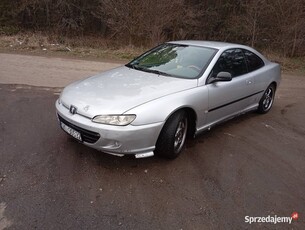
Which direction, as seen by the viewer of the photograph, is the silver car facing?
facing the viewer and to the left of the viewer
